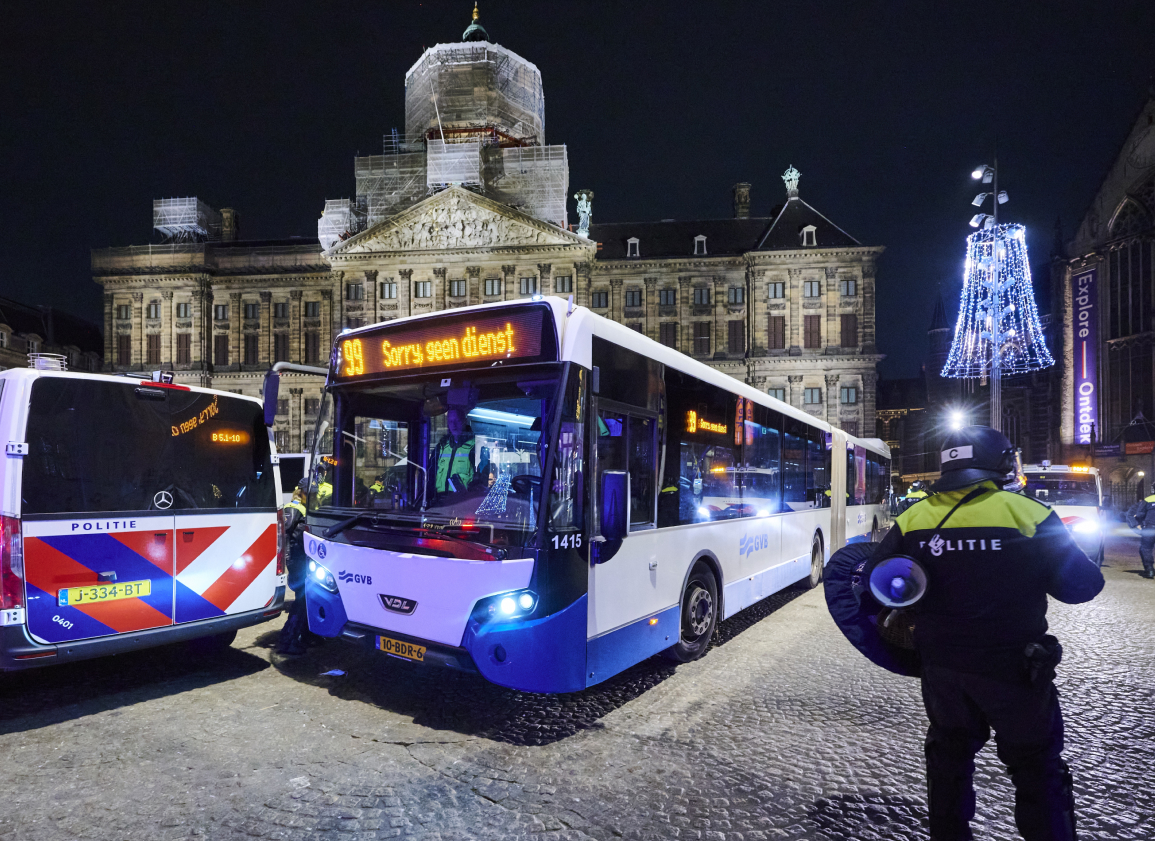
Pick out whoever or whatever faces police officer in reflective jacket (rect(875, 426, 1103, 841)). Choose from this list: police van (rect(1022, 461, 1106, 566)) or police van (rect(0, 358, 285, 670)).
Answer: police van (rect(1022, 461, 1106, 566))

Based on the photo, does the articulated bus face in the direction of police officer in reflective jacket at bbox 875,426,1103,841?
no

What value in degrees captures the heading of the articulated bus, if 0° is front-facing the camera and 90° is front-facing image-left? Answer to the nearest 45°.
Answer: approximately 45°

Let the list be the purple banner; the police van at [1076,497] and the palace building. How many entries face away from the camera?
0

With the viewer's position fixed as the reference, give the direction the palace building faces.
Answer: facing the viewer

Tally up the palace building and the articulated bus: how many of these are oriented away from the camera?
0

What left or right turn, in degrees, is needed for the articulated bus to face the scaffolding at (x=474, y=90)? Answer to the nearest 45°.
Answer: approximately 135° to its right

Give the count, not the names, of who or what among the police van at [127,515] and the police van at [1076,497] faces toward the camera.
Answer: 1

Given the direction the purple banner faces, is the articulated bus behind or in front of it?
in front

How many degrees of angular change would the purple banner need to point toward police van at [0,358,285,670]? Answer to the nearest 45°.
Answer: approximately 45° to its left

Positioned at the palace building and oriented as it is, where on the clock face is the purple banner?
The purple banner is roughly at 10 o'clock from the palace building.

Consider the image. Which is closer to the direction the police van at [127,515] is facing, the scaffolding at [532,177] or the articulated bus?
the scaffolding

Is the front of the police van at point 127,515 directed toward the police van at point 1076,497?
no

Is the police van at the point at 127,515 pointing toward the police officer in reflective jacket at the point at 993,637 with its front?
no

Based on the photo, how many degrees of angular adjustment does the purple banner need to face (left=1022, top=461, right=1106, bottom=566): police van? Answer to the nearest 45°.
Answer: approximately 45° to its left

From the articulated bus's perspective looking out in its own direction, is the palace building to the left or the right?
on its right

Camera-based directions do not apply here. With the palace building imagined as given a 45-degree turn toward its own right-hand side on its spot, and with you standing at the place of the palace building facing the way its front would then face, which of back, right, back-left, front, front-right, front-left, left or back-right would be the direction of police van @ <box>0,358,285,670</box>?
front-left

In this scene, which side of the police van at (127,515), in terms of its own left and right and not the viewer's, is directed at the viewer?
back

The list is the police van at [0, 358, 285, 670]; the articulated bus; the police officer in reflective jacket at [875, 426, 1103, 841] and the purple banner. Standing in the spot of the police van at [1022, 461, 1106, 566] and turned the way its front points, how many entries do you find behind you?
1
